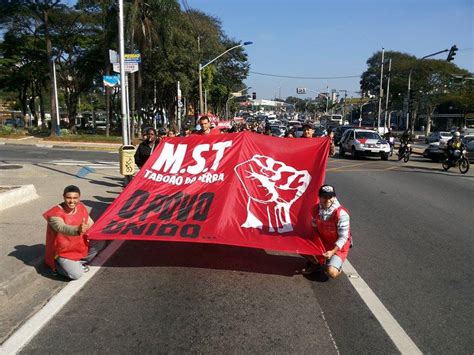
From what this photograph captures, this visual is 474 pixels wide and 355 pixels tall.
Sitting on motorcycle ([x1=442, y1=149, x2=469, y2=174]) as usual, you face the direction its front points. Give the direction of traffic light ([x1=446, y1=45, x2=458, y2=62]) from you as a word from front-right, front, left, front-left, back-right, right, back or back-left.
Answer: back-left

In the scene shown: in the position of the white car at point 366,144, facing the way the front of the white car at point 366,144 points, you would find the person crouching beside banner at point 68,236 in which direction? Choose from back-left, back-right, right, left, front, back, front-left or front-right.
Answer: front-right

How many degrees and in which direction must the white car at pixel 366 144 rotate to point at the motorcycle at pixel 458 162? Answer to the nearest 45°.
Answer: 0° — it already faces it

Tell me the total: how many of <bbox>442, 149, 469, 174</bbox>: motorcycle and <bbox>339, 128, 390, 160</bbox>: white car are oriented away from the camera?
0

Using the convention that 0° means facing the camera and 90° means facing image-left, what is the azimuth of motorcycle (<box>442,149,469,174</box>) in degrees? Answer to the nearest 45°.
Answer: approximately 315°

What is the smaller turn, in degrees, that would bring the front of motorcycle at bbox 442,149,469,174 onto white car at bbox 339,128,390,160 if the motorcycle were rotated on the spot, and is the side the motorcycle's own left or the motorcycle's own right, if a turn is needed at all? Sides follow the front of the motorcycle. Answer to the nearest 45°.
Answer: approximately 180°

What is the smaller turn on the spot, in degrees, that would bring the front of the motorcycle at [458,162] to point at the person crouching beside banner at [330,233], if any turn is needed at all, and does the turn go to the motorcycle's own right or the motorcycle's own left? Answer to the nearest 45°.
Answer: approximately 45° to the motorcycle's own right

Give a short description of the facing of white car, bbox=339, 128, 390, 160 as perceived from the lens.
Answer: facing the viewer and to the right of the viewer

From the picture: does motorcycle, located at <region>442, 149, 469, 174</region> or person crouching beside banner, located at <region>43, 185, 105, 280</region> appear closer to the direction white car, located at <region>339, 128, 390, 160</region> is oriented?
the motorcycle

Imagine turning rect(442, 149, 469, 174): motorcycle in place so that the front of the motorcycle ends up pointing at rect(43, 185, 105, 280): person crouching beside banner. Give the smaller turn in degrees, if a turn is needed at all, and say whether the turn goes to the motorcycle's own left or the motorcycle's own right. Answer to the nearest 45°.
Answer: approximately 45° to the motorcycle's own right
